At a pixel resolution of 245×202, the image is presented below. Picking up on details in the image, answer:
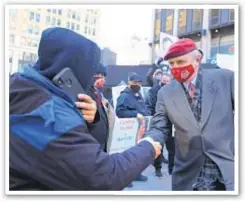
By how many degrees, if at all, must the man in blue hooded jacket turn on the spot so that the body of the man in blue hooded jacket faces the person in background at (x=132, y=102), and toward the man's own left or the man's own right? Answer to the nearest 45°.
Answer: approximately 45° to the man's own left

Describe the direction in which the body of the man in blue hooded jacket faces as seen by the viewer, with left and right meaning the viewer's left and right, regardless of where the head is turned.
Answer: facing away from the viewer and to the right of the viewer

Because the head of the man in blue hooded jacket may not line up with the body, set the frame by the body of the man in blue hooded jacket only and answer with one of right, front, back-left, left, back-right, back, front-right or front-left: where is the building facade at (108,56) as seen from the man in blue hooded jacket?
front-left

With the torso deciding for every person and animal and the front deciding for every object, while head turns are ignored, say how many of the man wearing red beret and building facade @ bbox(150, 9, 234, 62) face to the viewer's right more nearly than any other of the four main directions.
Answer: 0

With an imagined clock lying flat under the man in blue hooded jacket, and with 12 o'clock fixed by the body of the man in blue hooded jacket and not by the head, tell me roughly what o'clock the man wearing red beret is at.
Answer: The man wearing red beret is roughly at 12 o'clock from the man in blue hooded jacket.

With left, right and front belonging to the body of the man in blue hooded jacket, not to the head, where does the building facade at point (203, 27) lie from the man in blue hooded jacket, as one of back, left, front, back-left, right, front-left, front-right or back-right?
front

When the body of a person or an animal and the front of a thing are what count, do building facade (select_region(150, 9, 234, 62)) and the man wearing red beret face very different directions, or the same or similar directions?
same or similar directions

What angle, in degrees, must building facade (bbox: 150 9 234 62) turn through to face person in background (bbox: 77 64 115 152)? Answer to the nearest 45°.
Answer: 0° — it already faces them

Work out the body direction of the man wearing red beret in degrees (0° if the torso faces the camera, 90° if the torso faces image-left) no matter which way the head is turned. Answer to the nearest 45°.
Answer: approximately 45°

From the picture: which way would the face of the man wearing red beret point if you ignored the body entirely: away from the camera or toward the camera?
toward the camera

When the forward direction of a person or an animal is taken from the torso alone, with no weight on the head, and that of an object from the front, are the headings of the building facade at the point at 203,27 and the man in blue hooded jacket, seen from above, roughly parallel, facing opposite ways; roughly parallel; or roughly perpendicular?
roughly parallel, facing opposite ways
